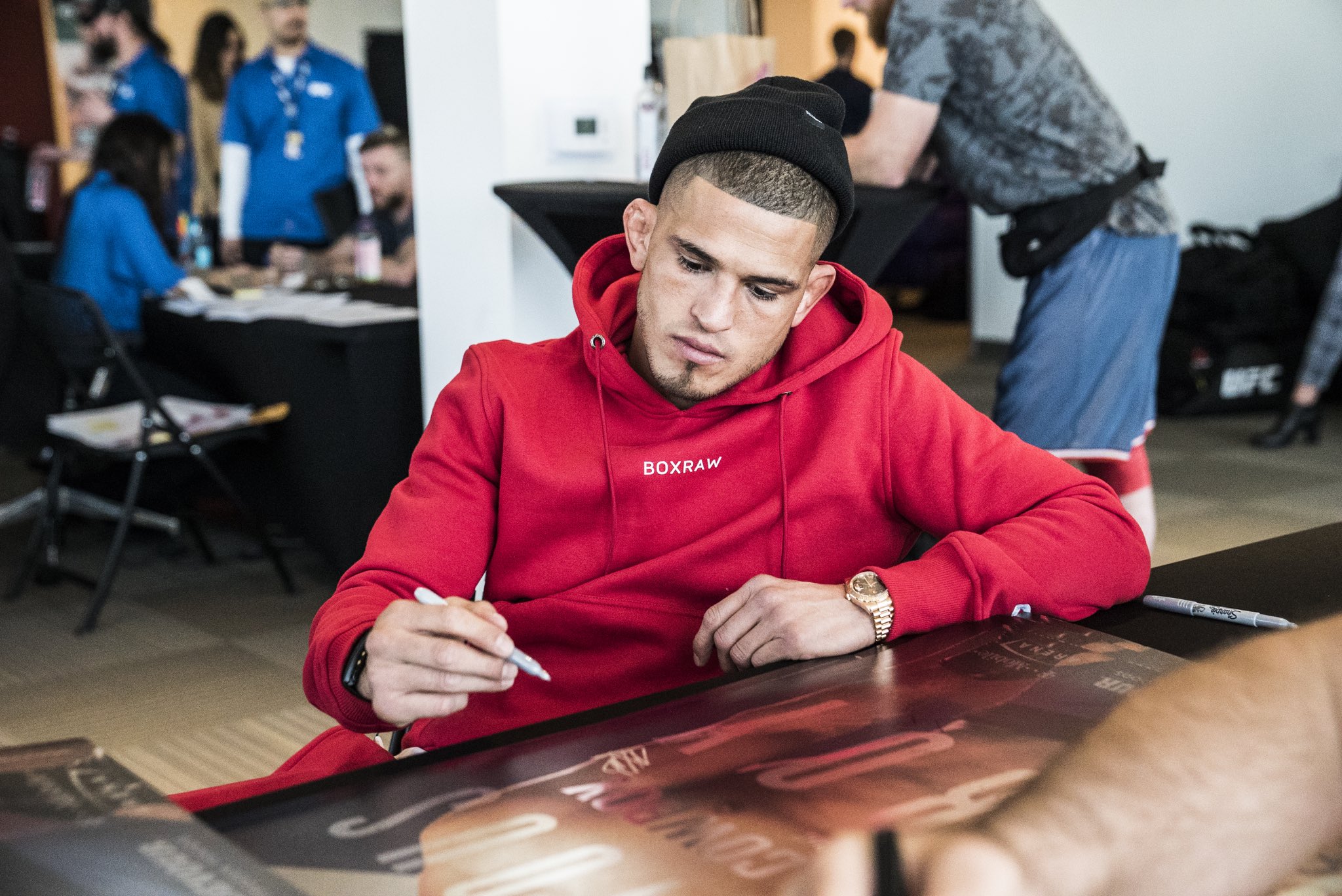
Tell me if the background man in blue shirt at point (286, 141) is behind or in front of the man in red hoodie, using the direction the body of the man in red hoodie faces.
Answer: behind

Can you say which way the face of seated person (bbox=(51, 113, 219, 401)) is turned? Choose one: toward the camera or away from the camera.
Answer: away from the camera

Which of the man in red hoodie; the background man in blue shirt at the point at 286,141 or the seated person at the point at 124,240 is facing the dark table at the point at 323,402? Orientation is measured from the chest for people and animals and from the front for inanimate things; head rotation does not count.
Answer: the background man in blue shirt

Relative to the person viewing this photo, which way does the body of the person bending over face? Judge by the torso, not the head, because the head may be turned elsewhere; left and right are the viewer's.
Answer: facing to the left of the viewer

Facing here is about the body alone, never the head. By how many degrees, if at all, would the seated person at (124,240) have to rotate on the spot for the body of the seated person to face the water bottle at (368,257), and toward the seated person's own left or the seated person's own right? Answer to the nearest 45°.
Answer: approximately 45° to the seated person's own right

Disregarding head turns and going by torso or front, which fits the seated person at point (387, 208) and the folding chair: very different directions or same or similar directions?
very different directions
